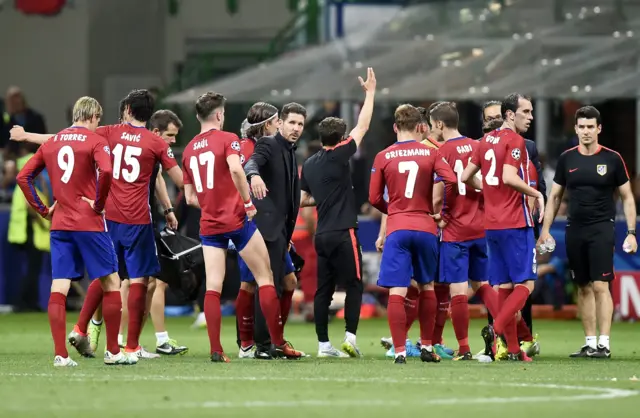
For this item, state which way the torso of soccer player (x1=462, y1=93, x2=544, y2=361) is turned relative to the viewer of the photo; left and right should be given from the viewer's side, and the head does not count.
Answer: facing away from the viewer and to the right of the viewer

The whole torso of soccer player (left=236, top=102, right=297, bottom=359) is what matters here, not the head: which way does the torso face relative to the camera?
to the viewer's right

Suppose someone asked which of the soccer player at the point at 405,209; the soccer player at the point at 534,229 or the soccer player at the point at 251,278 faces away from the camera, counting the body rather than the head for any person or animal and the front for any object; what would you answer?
the soccer player at the point at 405,209

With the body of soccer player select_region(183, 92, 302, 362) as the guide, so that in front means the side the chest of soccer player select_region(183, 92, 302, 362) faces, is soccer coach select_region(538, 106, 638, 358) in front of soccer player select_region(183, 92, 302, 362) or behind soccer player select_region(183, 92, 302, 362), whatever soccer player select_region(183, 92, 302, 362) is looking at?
in front

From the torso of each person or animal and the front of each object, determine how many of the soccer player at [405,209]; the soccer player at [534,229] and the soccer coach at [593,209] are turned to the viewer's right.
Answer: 0

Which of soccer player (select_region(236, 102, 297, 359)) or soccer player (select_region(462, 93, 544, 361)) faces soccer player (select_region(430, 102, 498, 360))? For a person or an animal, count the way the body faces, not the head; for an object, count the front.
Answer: soccer player (select_region(236, 102, 297, 359))

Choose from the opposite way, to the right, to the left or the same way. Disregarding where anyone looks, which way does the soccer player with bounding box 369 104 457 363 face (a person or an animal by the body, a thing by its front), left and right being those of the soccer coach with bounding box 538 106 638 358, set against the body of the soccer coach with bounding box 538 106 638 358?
the opposite way

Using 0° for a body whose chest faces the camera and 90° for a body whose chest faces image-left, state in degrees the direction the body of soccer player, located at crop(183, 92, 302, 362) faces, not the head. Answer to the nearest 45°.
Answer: approximately 225°

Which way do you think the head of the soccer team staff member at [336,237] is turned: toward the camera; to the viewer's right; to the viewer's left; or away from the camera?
away from the camera

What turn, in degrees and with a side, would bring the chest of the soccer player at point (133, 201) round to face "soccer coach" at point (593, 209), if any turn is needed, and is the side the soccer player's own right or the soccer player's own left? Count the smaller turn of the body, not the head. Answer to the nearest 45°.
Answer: approximately 45° to the soccer player's own right

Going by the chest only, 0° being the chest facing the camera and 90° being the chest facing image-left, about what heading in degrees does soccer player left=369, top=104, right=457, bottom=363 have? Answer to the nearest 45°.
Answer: approximately 180°
